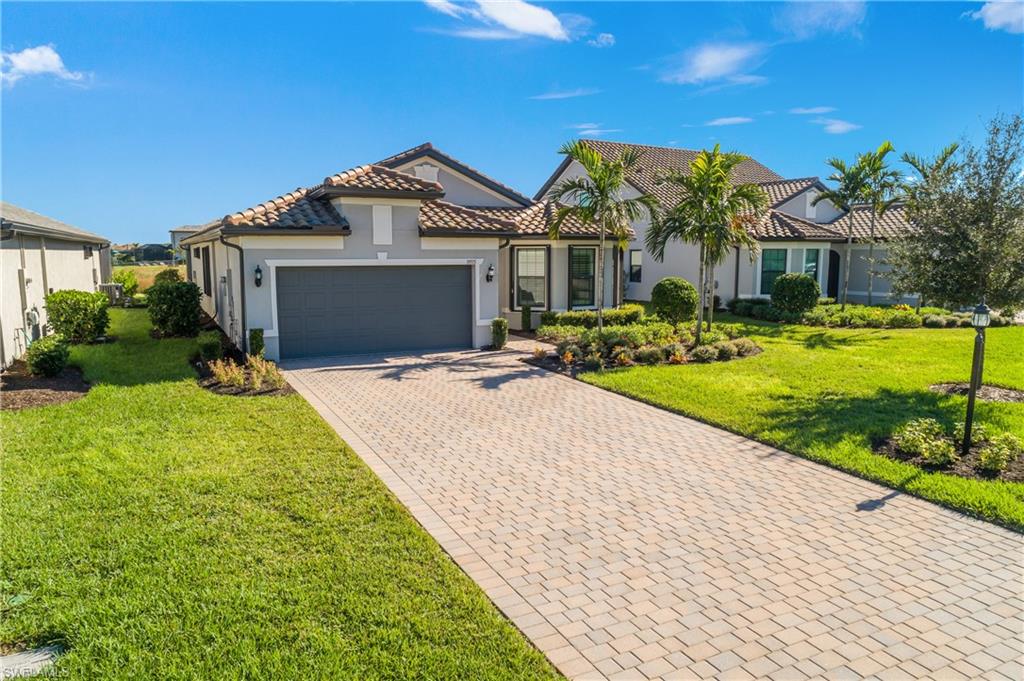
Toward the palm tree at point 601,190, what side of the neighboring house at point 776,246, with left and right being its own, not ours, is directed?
right

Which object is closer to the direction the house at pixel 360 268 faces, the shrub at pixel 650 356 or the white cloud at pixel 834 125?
the shrub

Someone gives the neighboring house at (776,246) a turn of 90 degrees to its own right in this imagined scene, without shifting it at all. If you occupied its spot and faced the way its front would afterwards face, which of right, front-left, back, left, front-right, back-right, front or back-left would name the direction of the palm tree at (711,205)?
front-left

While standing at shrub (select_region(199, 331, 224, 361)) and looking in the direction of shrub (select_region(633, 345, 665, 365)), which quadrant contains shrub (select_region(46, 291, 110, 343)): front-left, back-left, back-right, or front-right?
back-left

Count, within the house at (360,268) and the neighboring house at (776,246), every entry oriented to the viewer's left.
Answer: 0

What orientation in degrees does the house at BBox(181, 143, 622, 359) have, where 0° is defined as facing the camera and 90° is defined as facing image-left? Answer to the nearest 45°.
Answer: approximately 0°

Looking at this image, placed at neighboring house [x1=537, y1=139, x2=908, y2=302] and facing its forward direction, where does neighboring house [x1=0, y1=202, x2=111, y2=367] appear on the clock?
neighboring house [x1=0, y1=202, x2=111, y2=367] is roughly at 3 o'clock from neighboring house [x1=537, y1=139, x2=908, y2=302].

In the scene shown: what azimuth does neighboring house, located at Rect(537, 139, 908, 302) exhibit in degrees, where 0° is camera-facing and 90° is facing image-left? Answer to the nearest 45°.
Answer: approximately 315°

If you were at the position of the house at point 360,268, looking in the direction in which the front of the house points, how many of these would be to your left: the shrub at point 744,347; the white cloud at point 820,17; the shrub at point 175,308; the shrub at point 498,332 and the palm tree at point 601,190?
4

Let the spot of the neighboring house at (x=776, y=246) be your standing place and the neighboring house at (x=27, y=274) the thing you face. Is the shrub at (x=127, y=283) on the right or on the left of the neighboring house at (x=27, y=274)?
right

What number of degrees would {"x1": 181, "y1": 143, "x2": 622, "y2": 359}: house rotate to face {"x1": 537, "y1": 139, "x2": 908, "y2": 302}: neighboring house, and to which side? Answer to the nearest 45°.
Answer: approximately 135° to its left

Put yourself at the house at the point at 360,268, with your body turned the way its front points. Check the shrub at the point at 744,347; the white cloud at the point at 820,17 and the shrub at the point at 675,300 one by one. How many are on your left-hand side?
3

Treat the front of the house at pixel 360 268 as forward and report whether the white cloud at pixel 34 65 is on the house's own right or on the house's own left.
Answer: on the house's own right
